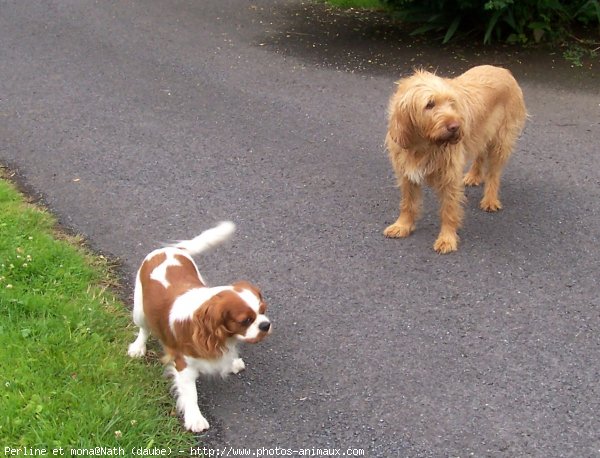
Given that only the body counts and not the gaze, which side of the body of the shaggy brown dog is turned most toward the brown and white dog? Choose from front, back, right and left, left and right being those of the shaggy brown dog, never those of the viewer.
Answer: front

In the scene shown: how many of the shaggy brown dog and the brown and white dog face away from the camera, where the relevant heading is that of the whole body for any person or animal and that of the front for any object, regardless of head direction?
0

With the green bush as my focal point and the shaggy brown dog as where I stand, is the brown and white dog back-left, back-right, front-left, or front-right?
back-left

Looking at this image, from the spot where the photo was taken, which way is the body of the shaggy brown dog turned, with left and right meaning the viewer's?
facing the viewer and to the left of the viewer

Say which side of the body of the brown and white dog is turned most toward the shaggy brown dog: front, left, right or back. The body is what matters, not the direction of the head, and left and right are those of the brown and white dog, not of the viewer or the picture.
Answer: left

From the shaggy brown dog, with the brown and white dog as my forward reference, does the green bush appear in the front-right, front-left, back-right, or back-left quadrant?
back-right

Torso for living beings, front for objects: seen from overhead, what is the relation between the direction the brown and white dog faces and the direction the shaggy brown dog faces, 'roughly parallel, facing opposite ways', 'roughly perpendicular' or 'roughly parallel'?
roughly perpendicular

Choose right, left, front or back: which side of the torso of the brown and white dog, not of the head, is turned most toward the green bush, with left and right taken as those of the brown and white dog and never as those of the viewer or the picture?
left

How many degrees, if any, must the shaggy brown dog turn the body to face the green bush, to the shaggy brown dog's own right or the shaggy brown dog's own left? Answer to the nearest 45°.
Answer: approximately 135° to the shaggy brown dog's own right

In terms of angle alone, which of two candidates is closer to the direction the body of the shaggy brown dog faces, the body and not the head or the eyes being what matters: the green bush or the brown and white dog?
the brown and white dog

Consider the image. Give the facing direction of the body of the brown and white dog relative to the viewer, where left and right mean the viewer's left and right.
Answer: facing the viewer and to the right of the viewer
